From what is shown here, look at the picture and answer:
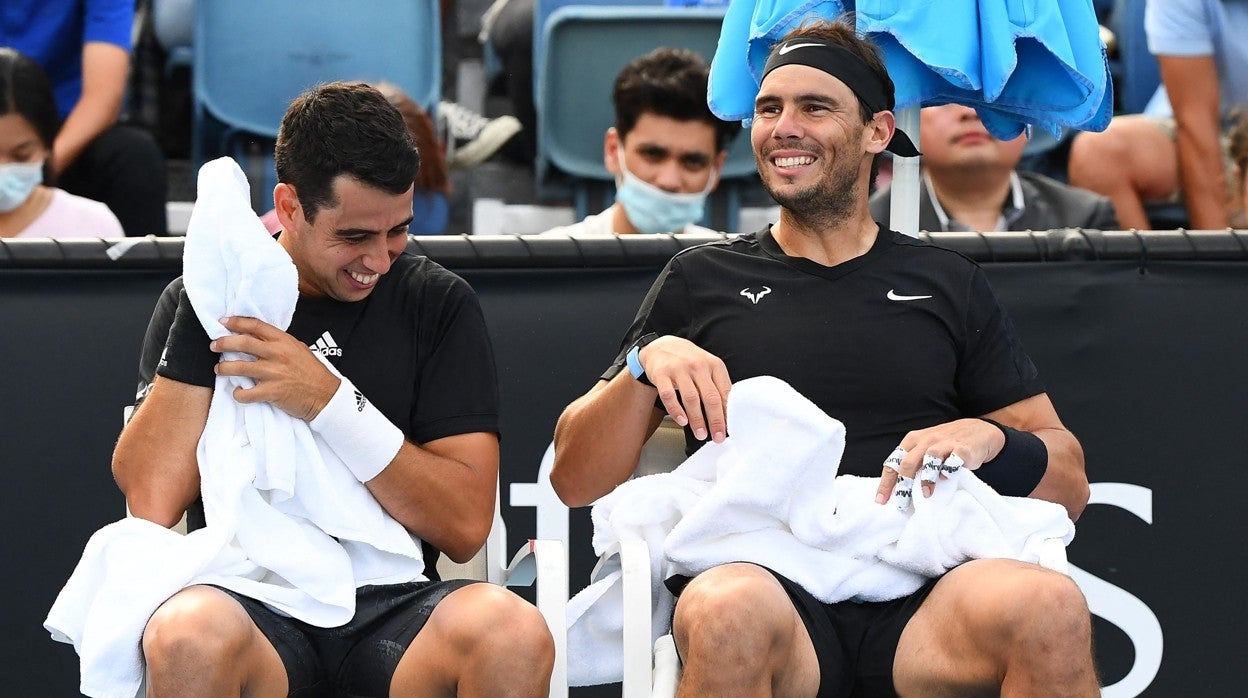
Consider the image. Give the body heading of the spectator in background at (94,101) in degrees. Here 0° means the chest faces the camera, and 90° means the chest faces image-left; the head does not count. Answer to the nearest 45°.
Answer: approximately 0°

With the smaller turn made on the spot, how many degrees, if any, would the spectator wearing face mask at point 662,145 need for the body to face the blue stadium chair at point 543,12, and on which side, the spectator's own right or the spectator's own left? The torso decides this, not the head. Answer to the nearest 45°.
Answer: approximately 180°

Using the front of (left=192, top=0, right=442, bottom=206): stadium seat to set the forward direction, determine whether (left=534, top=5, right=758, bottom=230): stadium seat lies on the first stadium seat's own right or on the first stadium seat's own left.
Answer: on the first stadium seat's own left

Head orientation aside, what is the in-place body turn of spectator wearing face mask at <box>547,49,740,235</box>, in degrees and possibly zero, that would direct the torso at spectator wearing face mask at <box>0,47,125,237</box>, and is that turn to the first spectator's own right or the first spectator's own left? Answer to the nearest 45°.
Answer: approximately 90° to the first spectator's own right

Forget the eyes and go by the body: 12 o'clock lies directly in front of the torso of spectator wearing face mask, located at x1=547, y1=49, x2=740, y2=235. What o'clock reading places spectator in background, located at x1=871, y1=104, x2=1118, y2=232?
The spectator in background is roughly at 9 o'clock from the spectator wearing face mask.

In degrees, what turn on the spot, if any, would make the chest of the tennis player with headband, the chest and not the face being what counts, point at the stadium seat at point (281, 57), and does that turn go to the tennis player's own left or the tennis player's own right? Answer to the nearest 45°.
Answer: approximately 135° to the tennis player's own right

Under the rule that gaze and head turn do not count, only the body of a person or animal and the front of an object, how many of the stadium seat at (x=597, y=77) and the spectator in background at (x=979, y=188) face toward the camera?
2

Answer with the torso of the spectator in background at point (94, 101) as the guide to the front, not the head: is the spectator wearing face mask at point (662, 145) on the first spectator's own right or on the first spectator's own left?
on the first spectator's own left

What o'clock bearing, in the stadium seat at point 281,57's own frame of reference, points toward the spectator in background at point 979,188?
The spectator in background is roughly at 10 o'clock from the stadium seat.
